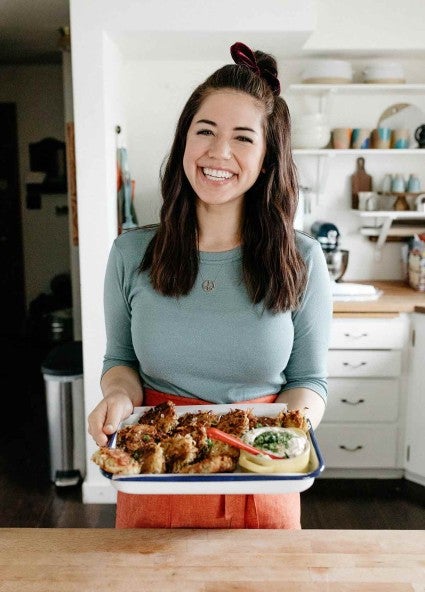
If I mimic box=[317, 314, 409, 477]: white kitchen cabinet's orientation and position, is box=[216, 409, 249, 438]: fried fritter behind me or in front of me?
in front

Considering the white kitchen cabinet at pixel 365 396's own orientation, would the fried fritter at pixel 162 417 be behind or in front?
in front

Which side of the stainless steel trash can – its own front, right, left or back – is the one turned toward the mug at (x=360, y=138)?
left

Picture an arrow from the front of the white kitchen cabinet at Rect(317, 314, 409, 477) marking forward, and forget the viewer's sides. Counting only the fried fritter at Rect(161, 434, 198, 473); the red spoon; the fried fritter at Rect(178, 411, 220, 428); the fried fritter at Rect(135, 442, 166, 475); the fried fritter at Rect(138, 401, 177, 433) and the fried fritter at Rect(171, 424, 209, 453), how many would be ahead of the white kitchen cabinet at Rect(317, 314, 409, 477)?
6

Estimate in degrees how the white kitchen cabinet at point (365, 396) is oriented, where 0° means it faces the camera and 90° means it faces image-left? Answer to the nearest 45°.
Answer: approximately 0°

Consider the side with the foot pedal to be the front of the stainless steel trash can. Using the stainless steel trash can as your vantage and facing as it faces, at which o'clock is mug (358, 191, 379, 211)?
The mug is roughly at 9 o'clock from the stainless steel trash can.

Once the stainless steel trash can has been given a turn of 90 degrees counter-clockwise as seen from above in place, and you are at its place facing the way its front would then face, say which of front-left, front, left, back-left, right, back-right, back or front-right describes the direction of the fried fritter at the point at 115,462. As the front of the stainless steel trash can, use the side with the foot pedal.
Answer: right
